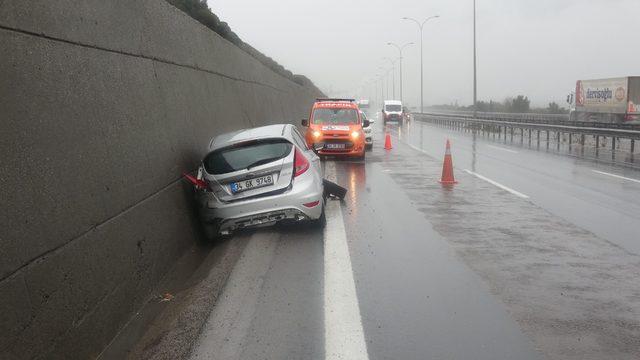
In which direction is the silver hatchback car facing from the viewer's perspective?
away from the camera

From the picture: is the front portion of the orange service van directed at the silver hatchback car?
yes

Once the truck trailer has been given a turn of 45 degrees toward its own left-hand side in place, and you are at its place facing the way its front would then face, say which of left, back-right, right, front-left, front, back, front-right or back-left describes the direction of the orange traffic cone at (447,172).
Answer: left

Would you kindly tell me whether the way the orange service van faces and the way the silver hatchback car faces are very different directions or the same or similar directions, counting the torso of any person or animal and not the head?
very different directions

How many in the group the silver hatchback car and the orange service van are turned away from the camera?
1

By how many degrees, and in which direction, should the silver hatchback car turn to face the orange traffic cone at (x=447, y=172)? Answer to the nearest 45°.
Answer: approximately 45° to its right

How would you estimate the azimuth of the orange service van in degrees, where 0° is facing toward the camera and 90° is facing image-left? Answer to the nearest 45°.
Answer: approximately 0°

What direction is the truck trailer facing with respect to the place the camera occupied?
facing away from the viewer and to the left of the viewer

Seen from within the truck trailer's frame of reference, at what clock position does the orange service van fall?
The orange service van is roughly at 8 o'clock from the truck trailer.

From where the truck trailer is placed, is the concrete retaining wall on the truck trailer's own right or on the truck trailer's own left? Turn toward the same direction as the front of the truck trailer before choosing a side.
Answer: on the truck trailer's own left

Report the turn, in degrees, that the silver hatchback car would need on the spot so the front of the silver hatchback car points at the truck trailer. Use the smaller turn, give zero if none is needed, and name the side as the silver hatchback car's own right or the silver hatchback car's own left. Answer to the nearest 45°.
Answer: approximately 45° to the silver hatchback car's own right

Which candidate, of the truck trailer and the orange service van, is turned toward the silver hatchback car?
the orange service van
